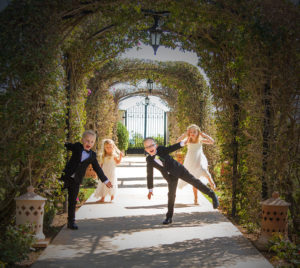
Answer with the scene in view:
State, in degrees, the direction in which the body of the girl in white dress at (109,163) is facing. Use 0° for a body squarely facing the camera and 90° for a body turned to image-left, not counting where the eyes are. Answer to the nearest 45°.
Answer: approximately 0°

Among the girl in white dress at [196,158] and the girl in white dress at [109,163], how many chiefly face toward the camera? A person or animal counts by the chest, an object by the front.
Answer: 2

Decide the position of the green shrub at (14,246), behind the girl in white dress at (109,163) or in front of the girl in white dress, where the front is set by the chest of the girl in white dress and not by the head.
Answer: in front

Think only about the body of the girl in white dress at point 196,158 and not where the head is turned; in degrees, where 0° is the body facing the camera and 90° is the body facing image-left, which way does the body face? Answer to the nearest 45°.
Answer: approximately 0°

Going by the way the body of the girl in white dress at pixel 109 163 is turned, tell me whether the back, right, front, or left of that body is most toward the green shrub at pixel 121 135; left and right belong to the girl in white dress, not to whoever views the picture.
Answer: back

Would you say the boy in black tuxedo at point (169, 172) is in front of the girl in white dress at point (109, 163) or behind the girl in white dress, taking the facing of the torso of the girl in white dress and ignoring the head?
in front

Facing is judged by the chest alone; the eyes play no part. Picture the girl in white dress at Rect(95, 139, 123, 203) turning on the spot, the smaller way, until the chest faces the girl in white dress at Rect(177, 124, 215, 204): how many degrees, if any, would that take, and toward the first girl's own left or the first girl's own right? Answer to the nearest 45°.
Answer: approximately 90° to the first girl's own left
